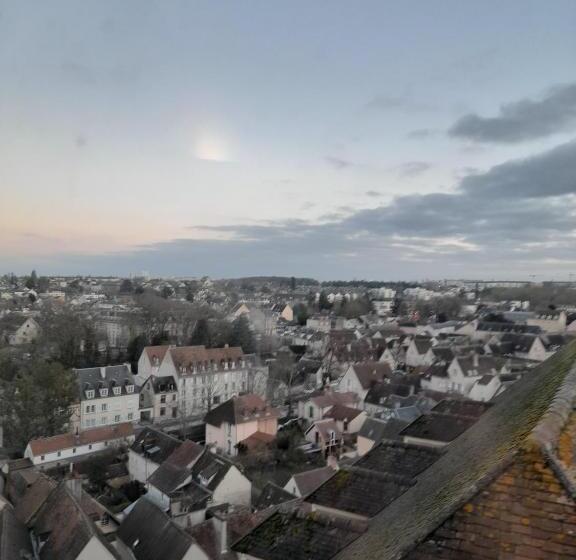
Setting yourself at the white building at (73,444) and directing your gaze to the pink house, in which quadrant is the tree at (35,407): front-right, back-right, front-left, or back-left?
back-left

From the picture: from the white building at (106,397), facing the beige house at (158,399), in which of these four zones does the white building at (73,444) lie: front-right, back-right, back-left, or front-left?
back-right

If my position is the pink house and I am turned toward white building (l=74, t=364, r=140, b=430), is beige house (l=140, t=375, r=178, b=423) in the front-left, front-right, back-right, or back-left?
front-right

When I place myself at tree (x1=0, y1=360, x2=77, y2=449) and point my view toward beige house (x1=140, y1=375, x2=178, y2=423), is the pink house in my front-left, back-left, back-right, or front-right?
front-right

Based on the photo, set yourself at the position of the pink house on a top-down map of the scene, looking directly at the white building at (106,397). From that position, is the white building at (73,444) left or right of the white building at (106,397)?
left

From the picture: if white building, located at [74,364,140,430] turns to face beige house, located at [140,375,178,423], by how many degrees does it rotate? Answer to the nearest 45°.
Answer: approximately 135° to its left

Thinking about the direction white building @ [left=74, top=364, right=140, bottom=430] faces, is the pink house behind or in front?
in front

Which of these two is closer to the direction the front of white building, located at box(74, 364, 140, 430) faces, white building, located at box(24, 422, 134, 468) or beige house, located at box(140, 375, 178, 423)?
the white building

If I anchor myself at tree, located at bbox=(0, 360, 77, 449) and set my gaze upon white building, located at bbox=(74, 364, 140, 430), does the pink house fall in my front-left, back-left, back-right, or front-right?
front-right

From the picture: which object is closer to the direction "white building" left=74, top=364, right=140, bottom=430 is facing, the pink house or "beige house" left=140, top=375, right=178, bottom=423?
the pink house

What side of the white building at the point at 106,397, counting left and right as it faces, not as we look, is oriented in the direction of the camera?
front

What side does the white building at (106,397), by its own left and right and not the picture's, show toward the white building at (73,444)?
front

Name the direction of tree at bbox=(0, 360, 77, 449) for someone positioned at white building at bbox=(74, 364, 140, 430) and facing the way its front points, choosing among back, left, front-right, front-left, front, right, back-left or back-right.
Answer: front-right
